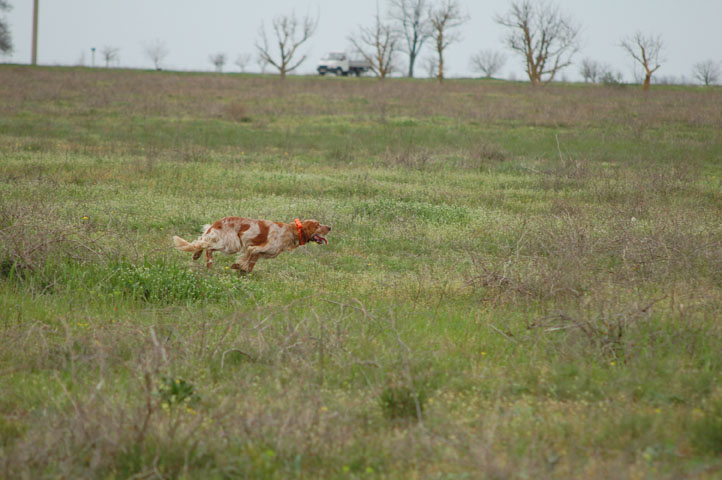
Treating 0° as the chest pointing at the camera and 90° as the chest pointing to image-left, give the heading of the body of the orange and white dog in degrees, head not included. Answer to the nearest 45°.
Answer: approximately 270°

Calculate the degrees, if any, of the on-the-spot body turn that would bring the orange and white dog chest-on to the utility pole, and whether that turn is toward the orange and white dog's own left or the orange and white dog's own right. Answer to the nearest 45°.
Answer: approximately 90° to the orange and white dog's own left
